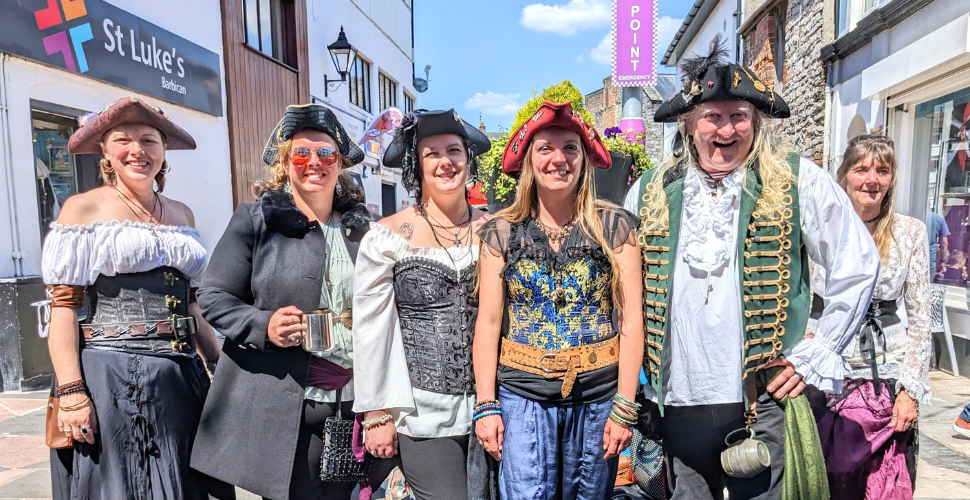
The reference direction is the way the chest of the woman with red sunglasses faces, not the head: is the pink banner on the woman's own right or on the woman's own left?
on the woman's own left

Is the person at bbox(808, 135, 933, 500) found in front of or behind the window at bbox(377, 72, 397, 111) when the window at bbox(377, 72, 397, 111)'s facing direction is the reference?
in front

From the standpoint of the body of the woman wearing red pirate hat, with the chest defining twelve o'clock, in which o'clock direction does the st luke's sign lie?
The st luke's sign is roughly at 4 o'clock from the woman wearing red pirate hat.

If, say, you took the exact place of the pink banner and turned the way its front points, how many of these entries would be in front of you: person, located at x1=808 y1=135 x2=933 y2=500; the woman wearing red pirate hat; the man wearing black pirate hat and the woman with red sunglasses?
4

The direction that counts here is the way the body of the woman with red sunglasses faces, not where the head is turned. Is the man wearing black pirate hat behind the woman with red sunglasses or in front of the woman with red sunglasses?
in front

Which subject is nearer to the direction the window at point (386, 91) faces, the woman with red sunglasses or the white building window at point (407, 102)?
the woman with red sunglasses

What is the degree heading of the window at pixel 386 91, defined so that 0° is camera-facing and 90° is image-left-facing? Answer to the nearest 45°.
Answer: approximately 315°
